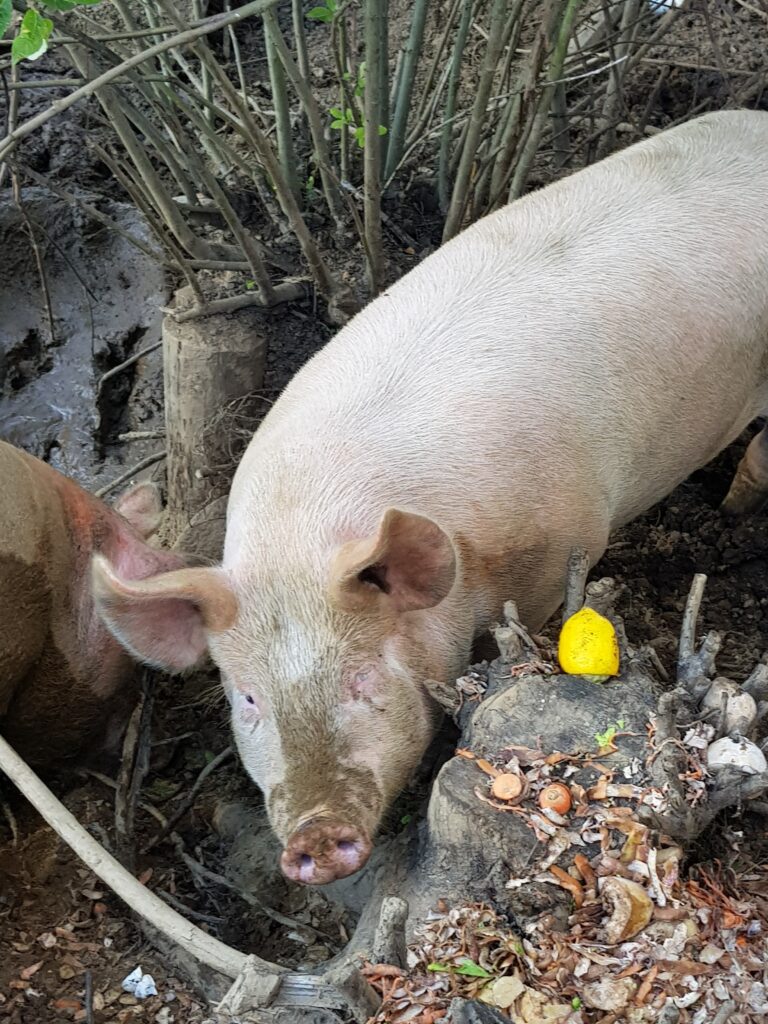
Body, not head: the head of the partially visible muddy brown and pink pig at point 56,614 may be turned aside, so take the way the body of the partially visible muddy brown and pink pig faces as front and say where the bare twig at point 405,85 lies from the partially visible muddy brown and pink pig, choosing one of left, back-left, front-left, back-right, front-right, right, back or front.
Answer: front-left

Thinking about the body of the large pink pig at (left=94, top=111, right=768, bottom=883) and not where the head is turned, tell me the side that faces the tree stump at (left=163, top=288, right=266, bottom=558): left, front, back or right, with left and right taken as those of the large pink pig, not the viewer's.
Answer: right

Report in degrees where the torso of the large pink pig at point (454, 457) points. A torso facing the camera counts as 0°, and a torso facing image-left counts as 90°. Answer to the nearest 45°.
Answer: approximately 45°

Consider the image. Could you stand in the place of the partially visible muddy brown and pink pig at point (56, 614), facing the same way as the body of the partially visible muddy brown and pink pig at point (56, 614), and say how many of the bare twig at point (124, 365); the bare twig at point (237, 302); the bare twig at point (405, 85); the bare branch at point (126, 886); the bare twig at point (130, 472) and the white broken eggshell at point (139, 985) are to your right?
2

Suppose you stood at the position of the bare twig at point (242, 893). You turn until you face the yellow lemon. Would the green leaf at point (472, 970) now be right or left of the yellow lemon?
right

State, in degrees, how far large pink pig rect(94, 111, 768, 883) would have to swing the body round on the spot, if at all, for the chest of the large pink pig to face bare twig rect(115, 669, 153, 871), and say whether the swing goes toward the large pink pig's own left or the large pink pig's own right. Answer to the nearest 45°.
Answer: approximately 45° to the large pink pig's own right

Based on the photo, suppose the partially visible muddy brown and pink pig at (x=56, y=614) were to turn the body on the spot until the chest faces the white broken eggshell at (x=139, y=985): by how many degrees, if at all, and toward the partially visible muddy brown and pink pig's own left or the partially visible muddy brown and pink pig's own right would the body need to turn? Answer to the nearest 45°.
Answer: approximately 90° to the partially visible muddy brown and pink pig's own right

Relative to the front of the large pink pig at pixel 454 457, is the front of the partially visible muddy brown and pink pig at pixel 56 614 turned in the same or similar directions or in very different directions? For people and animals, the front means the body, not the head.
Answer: very different directions

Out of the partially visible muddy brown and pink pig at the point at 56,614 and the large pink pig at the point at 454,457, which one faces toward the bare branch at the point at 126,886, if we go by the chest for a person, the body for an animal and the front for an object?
the large pink pig at the point at 454,457

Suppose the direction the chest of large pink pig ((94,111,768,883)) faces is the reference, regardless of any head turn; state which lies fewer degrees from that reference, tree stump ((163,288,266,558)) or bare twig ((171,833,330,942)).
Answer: the bare twig

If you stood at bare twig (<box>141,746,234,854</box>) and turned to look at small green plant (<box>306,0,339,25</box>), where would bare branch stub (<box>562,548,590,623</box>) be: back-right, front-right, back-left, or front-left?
front-right

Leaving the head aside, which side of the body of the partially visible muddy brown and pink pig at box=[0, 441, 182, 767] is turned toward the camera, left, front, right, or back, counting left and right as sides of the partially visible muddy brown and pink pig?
right

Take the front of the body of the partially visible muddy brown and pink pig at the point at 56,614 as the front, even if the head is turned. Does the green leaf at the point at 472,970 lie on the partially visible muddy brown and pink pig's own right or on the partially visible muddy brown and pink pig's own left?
on the partially visible muddy brown and pink pig's own right
